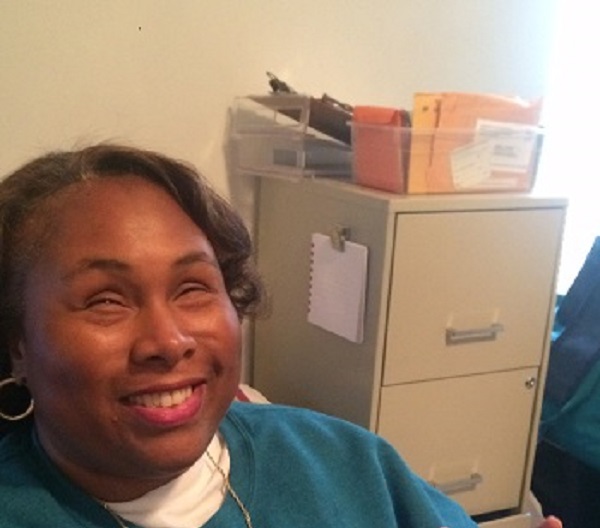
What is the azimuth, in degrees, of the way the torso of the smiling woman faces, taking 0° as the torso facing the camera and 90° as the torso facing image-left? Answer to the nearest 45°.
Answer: approximately 315°

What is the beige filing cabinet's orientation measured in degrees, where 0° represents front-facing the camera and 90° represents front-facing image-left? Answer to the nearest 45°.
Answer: approximately 315°

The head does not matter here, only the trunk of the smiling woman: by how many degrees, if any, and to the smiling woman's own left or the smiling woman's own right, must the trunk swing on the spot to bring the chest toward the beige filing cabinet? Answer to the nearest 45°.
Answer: approximately 90° to the smiling woman's own left

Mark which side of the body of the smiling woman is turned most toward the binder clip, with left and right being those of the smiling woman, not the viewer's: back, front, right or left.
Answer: back

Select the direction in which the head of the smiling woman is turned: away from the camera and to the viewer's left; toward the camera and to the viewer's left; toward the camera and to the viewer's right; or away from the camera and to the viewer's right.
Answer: toward the camera and to the viewer's right

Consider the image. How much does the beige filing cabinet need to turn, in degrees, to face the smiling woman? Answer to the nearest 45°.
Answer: approximately 90° to its right
